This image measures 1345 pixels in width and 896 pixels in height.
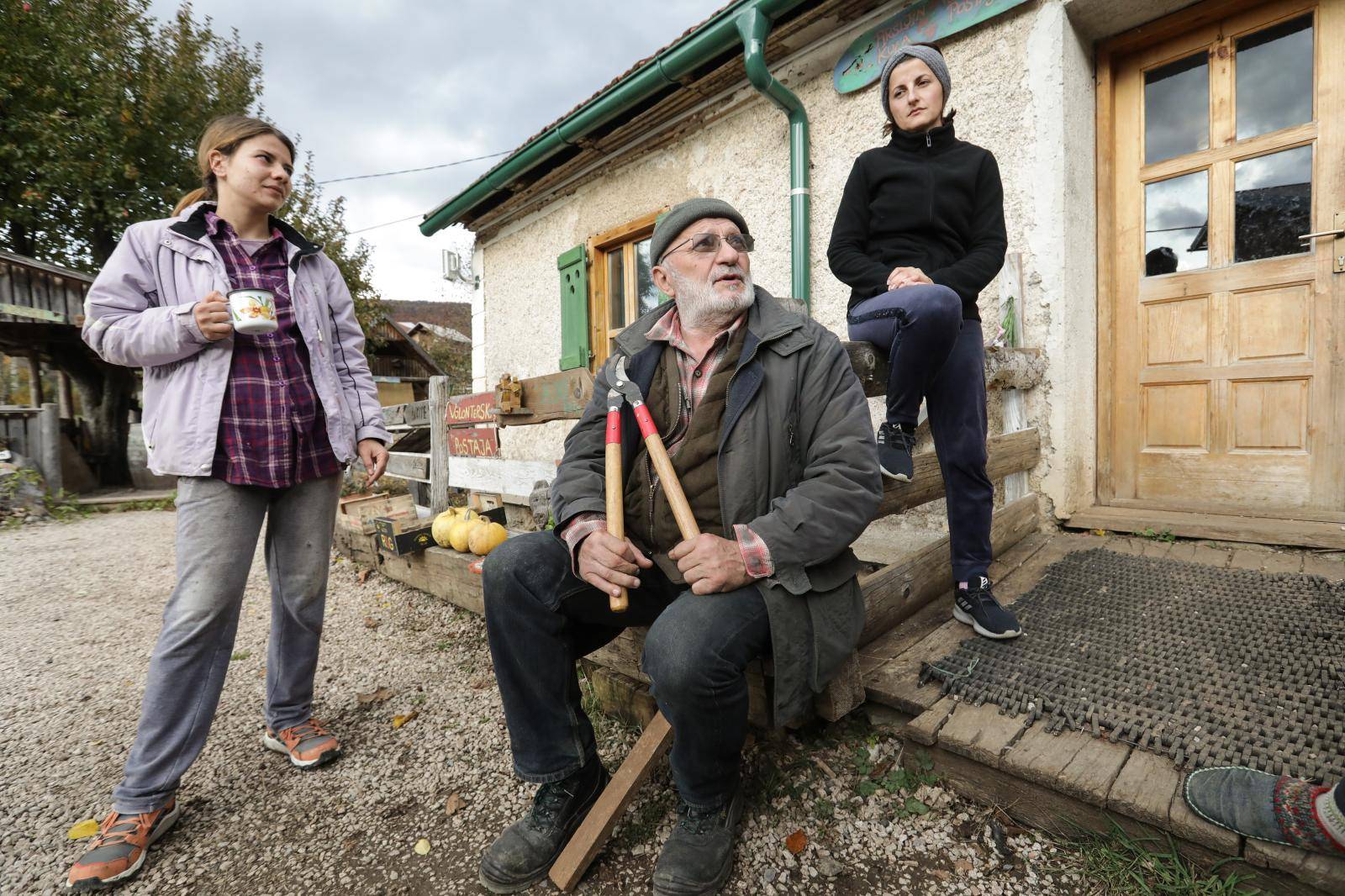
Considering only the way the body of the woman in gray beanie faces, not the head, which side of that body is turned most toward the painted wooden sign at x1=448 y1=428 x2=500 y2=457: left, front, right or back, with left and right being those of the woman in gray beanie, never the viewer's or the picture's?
right

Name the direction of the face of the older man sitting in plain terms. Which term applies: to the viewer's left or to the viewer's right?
to the viewer's right

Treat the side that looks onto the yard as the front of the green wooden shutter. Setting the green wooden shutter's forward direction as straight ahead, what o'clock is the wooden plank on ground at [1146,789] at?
The wooden plank on ground is roughly at 10 o'clock from the green wooden shutter.

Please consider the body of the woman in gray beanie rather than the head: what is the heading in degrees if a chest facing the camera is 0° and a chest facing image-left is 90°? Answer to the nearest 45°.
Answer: approximately 0°

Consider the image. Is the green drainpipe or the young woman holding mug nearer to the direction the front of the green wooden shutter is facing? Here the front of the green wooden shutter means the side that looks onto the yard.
the young woman holding mug

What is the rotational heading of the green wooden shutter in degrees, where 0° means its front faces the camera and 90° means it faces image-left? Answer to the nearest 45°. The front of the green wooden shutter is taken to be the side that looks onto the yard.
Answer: approximately 45°

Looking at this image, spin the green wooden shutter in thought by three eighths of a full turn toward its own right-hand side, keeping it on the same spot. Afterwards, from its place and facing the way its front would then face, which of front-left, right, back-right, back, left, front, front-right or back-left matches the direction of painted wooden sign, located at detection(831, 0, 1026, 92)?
back-right

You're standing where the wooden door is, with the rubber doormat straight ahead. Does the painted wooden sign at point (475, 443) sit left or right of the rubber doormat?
right

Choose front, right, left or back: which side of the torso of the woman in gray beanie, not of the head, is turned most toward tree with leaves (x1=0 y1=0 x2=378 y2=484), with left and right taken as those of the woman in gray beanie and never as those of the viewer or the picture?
right

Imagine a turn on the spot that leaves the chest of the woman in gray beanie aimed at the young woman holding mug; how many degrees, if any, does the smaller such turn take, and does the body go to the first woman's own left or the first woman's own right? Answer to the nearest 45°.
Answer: approximately 45° to the first woman's own right

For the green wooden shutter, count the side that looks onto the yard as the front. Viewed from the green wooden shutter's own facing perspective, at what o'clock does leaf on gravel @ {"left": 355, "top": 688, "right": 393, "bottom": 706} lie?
The leaf on gravel is roughly at 11 o'clock from the green wooden shutter.
